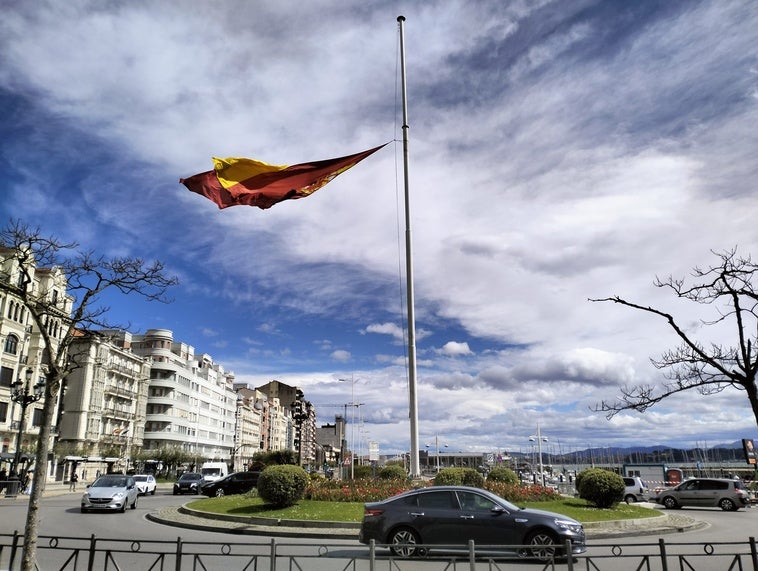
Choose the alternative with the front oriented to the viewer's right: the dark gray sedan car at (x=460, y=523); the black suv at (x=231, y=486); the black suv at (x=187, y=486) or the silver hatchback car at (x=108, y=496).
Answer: the dark gray sedan car

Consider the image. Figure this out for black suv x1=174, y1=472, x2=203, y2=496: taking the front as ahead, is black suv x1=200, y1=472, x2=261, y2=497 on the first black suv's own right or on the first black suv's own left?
on the first black suv's own left

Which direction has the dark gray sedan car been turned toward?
to the viewer's right

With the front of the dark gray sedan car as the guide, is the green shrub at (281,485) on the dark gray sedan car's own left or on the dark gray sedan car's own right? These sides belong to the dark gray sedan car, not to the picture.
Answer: on the dark gray sedan car's own left

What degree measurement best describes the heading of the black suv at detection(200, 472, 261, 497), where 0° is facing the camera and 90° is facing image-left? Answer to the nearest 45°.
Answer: approximately 45°

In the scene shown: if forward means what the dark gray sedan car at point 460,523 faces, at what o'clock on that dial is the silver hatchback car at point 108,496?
The silver hatchback car is roughly at 7 o'clock from the dark gray sedan car.

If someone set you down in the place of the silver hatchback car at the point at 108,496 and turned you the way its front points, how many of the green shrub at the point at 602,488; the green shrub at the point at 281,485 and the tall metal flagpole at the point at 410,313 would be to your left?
3

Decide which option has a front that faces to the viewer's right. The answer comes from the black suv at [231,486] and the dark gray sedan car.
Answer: the dark gray sedan car

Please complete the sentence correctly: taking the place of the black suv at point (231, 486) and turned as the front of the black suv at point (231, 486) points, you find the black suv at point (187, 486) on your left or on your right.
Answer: on your right

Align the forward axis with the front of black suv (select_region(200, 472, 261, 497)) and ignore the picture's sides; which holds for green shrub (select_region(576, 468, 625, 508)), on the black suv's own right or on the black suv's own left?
on the black suv's own left

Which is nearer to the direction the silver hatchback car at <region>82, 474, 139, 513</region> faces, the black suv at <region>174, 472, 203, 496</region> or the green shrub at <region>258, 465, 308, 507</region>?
the green shrub
